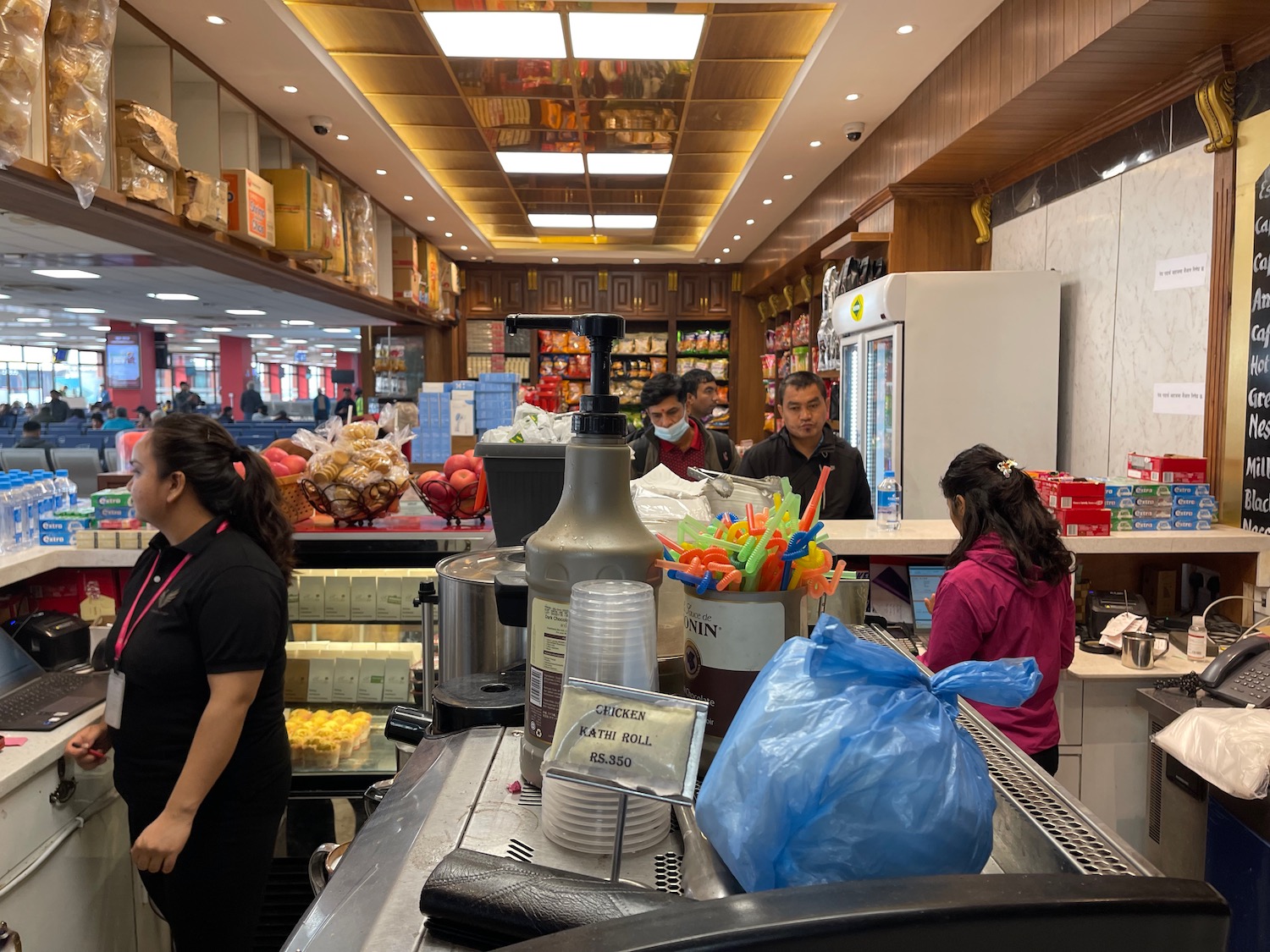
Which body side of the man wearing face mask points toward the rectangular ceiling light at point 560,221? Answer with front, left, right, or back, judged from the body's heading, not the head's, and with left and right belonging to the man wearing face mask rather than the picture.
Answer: back

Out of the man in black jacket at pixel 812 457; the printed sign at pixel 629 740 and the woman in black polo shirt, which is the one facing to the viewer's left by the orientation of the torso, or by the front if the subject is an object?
the woman in black polo shirt

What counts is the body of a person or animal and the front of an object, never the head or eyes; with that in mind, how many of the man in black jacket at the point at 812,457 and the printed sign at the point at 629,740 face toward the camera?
2

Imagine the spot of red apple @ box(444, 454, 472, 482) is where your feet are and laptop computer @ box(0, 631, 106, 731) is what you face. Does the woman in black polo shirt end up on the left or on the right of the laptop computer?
left

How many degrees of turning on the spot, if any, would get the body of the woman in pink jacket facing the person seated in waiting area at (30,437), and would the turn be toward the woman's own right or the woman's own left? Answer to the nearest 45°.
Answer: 0° — they already face them

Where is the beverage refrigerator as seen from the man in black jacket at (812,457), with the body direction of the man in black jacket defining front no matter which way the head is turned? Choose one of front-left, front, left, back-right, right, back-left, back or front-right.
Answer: back-left

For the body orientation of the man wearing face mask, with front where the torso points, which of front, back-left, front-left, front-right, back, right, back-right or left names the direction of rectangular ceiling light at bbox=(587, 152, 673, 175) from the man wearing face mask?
back

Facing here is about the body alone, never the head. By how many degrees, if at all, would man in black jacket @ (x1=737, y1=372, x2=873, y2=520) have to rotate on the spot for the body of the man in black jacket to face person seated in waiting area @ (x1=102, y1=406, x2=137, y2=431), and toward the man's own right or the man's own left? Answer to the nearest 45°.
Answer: approximately 135° to the man's own right

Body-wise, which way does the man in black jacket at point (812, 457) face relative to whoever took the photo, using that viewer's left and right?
facing the viewer

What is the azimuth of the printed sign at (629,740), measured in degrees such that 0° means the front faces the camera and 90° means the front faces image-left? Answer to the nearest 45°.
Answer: approximately 0°

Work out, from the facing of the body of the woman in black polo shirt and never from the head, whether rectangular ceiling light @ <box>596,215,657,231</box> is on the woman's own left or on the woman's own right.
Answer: on the woman's own right
